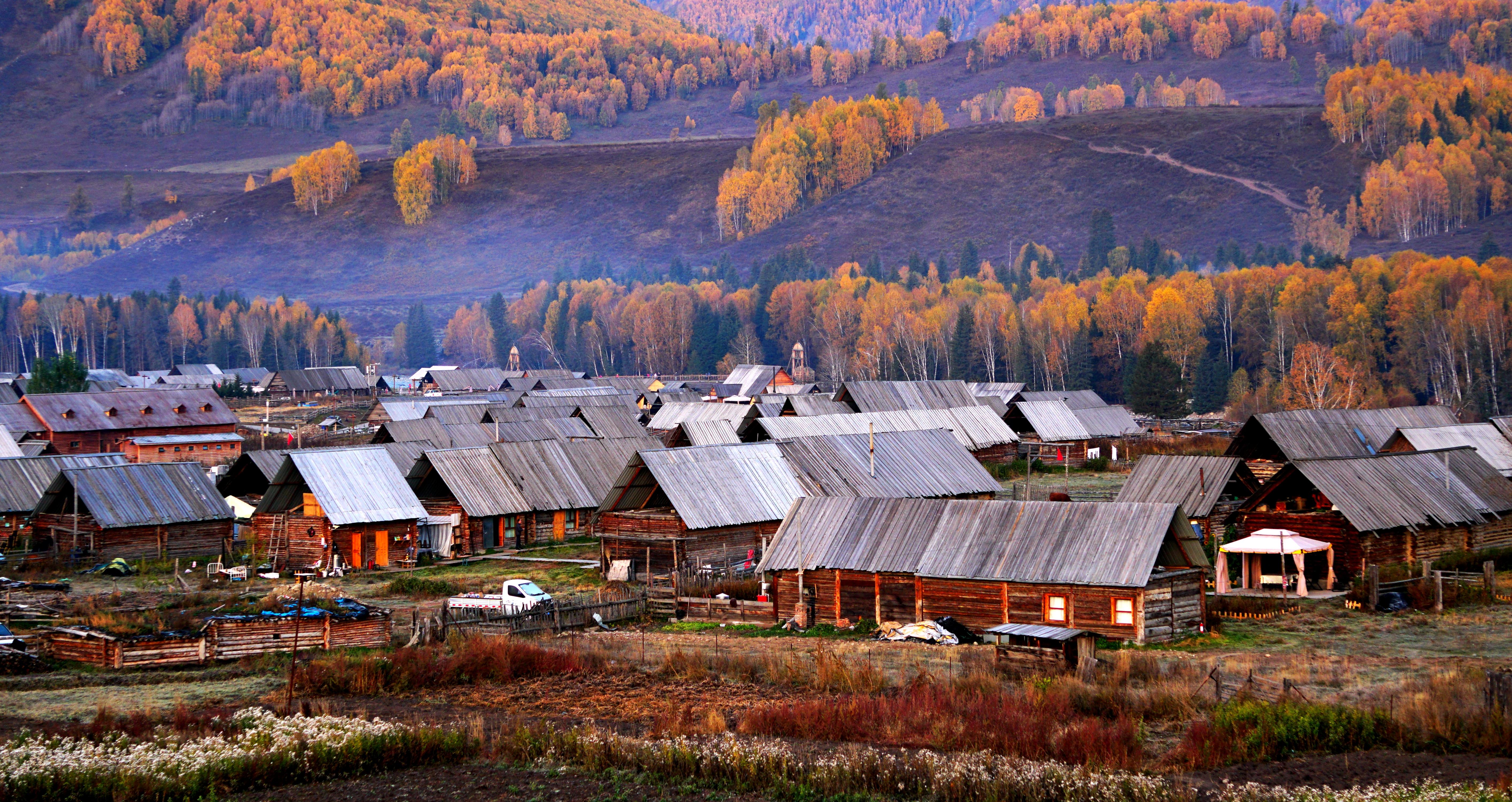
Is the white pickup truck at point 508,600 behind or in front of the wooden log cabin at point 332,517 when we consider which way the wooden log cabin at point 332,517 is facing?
in front

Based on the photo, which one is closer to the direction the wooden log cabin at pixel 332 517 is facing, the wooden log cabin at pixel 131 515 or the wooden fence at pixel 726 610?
the wooden fence

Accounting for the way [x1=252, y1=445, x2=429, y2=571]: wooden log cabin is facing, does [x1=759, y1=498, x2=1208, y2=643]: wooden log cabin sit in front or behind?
in front

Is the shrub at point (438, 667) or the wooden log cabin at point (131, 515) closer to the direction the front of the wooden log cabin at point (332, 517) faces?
the shrub

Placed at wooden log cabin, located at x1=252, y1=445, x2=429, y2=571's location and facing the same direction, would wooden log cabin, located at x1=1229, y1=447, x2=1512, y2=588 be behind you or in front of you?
in front
